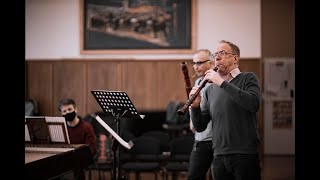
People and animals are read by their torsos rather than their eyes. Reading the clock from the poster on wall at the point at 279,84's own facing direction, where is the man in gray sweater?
The man in gray sweater is roughly at 12 o'clock from the poster on wall.

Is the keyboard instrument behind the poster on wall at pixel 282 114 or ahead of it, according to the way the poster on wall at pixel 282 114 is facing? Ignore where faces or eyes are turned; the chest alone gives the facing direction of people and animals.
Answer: ahead

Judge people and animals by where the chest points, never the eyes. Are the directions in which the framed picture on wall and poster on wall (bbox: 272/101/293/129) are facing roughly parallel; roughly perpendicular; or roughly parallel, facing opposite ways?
roughly parallel

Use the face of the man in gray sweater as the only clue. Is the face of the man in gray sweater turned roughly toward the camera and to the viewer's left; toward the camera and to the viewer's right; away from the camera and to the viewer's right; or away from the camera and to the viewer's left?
toward the camera and to the viewer's left

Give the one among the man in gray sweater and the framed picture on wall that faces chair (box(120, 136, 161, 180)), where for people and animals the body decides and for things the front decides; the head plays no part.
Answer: the framed picture on wall

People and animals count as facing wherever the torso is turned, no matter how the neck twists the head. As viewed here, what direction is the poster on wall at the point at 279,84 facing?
toward the camera

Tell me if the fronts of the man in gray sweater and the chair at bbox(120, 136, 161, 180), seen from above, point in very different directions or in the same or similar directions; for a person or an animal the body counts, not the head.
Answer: same or similar directions

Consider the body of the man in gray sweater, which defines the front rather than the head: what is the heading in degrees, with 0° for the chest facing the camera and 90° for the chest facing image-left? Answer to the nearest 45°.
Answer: approximately 45°

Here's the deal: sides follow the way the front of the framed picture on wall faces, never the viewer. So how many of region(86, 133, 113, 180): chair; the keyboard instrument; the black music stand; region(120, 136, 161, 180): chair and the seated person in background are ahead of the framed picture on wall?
5

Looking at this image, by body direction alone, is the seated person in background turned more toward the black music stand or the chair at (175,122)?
the black music stand

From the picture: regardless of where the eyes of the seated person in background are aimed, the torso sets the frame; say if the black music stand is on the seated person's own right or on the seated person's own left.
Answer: on the seated person's own left

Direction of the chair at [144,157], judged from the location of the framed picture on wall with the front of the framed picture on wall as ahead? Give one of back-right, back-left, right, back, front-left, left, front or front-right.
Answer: front

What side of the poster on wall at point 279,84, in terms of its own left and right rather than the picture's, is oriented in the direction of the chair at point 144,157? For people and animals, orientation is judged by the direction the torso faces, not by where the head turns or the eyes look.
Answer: front

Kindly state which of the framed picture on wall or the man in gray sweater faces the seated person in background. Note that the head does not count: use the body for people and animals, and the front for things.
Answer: the framed picture on wall
